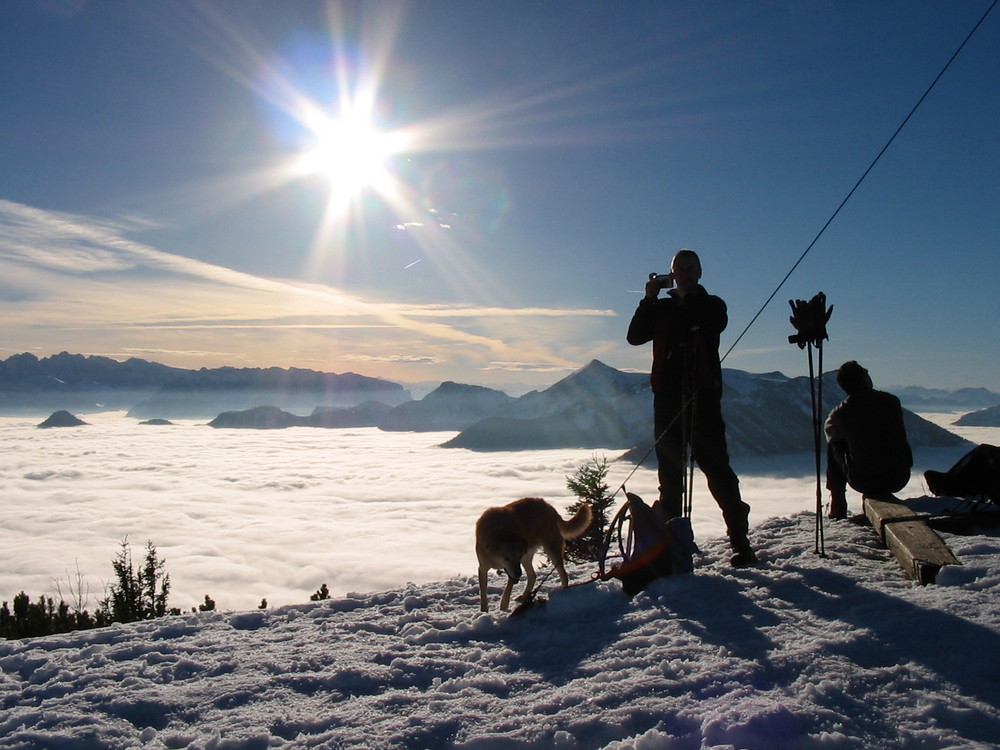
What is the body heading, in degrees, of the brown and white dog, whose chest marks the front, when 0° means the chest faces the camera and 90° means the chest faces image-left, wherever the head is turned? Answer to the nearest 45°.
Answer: approximately 45°

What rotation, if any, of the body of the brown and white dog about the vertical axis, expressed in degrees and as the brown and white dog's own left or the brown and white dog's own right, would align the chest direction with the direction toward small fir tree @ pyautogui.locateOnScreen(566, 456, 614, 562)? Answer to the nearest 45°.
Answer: approximately 135° to the brown and white dog's own right

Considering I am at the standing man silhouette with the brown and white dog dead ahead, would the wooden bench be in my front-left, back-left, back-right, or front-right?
back-left

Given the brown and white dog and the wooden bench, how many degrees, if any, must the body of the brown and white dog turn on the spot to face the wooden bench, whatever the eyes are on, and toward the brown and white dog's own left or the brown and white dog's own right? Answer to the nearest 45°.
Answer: approximately 135° to the brown and white dog's own left
